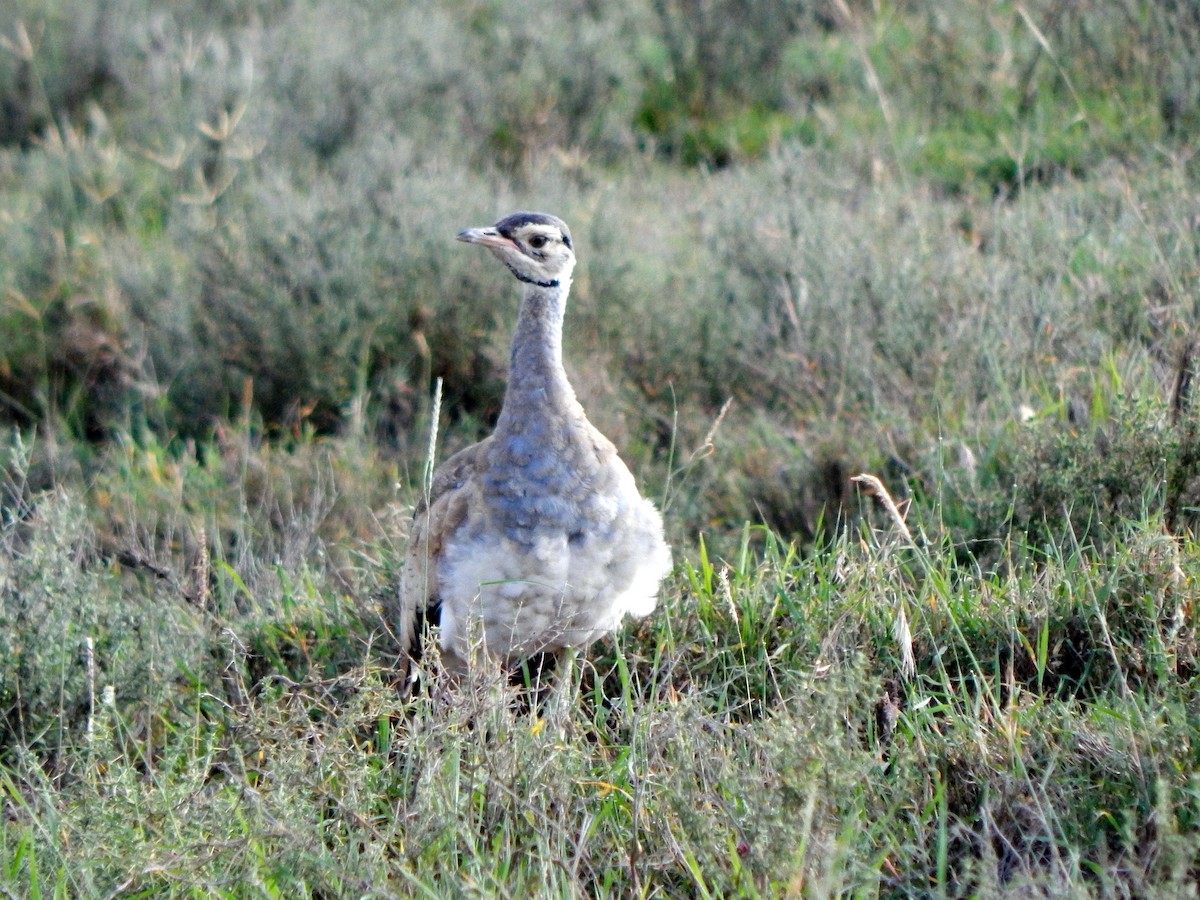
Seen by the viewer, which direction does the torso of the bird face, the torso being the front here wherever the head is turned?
toward the camera
